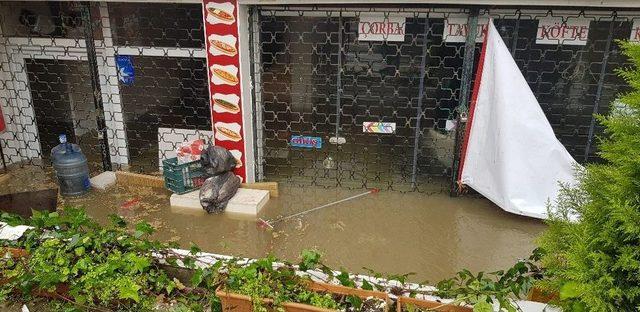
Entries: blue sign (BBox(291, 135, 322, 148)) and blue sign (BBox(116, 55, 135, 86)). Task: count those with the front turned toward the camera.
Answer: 2

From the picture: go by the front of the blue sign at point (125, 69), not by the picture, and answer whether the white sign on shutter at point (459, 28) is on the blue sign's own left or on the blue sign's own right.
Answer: on the blue sign's own left

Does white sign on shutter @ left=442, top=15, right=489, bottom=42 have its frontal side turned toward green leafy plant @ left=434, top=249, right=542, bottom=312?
yes

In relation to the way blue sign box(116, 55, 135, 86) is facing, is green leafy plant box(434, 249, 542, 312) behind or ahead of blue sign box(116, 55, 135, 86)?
ahead

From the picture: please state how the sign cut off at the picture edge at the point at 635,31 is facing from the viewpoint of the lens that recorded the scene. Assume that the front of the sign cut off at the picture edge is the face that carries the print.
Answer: facing the viewer

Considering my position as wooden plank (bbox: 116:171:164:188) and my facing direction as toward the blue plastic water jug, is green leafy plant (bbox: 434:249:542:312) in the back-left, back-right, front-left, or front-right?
back-left

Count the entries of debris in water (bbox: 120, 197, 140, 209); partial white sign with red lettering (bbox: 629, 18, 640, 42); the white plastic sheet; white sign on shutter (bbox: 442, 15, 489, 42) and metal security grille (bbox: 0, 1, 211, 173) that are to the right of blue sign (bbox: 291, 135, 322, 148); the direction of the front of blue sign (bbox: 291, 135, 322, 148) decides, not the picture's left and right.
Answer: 2

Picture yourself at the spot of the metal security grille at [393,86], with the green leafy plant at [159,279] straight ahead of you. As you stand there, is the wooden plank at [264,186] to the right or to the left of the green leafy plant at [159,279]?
right

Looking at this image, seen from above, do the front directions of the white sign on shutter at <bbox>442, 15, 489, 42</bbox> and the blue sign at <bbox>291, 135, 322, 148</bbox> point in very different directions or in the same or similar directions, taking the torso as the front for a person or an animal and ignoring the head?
same or similar directions

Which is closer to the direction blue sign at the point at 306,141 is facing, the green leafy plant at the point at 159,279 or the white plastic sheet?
the green leafy plant

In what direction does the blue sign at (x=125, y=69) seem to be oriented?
toward the camera

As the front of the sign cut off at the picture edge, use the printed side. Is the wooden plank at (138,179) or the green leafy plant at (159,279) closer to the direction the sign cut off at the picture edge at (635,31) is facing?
the green leafy plant

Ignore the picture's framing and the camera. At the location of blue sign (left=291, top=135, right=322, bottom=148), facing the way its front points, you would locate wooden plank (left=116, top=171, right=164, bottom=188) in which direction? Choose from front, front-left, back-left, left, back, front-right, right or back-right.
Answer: right

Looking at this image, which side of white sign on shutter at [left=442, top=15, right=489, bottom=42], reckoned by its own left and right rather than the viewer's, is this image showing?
front

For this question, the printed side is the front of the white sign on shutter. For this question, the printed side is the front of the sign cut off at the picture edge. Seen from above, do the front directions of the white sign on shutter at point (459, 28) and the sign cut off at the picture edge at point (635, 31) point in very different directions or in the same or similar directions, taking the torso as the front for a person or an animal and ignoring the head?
same or similar directions

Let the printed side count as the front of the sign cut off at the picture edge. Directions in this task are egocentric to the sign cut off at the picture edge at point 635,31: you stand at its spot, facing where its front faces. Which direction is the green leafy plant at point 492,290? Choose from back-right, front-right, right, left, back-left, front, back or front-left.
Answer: front
